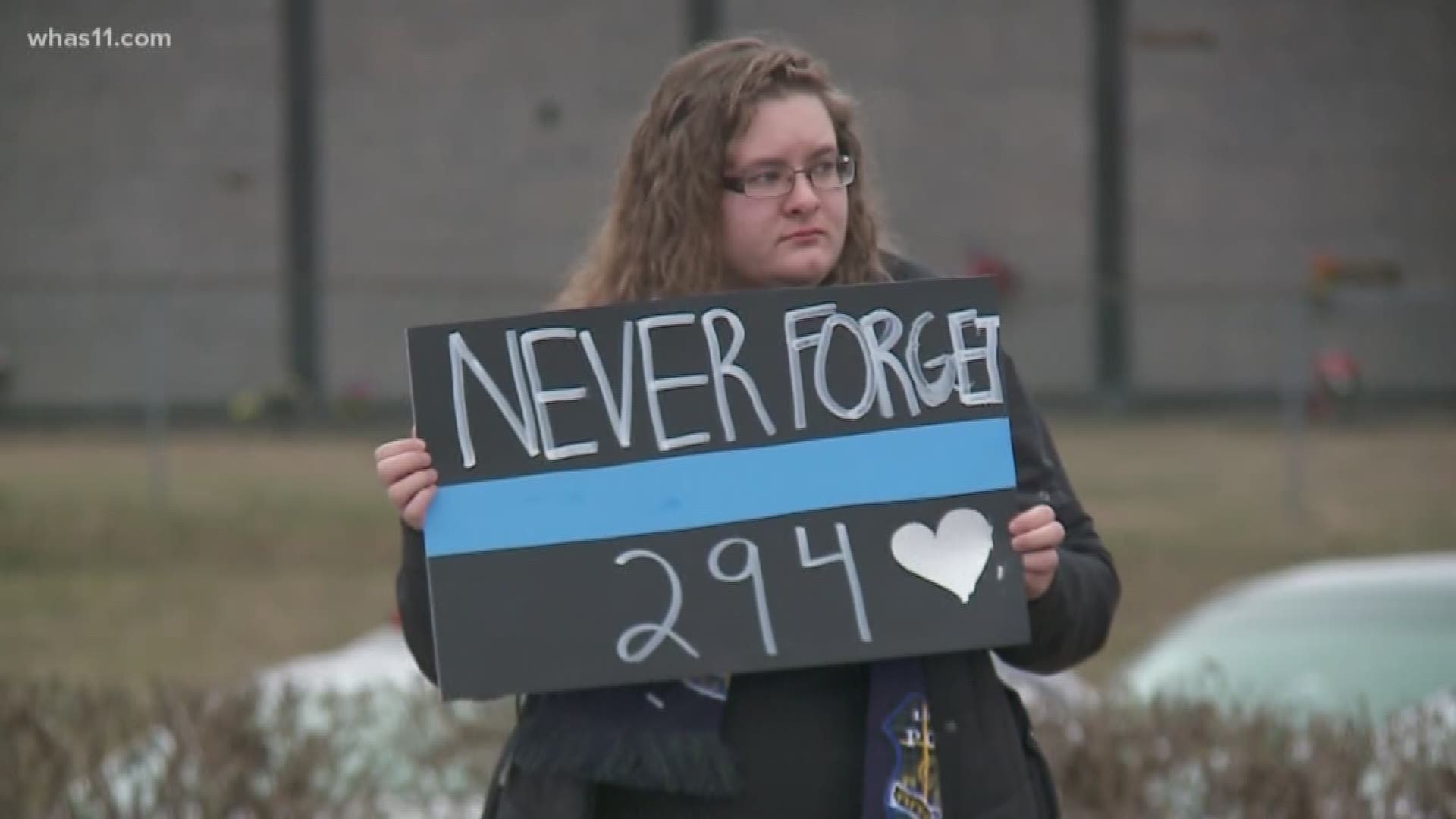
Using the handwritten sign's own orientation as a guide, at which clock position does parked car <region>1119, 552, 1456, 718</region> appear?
The parked car is roughly at 7 o'clock from the handwritten sign.

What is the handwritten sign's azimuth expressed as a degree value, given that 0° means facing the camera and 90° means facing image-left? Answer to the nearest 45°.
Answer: approximately 0°
